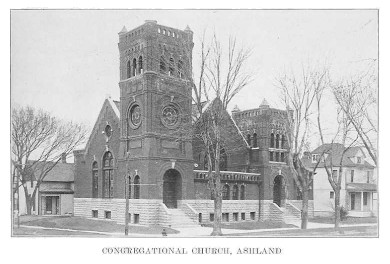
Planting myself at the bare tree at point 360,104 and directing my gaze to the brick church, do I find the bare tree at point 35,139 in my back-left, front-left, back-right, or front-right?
front-left

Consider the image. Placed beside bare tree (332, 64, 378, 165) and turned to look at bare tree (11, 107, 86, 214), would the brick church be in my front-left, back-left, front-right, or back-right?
front-right

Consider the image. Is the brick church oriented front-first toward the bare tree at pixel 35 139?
no

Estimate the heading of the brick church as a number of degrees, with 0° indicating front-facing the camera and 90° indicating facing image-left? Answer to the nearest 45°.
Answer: approximately 315°
